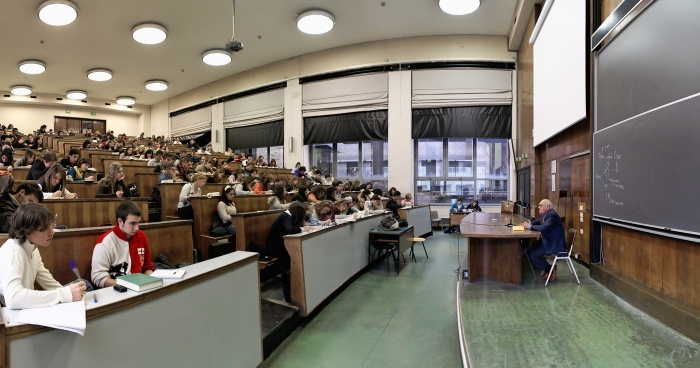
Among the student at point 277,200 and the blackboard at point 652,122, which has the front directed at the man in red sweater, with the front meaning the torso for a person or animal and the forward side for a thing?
the blackboard

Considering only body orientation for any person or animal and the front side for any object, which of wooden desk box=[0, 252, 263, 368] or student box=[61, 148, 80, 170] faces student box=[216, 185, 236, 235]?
student box=[61, 148, 80, 170]

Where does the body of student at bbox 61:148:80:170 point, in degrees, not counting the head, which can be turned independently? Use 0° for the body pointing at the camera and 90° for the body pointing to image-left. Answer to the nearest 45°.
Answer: approximately 315°

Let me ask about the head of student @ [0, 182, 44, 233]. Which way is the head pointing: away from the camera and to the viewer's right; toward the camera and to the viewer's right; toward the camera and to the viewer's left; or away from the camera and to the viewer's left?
toward the camera and to the viewer's right

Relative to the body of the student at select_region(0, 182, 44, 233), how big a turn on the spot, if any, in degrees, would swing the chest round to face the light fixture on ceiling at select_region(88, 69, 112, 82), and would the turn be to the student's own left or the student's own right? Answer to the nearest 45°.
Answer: approximately 90° to the student's own left

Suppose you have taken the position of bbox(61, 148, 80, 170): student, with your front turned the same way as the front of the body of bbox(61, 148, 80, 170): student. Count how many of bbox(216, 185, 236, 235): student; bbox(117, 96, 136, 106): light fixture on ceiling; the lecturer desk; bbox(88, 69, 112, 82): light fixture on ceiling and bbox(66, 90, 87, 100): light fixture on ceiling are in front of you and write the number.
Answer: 2

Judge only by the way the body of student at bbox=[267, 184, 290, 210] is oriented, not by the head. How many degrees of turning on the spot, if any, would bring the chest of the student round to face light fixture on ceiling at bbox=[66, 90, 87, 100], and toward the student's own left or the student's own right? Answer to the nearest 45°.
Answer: approximately 135° to the student's own left

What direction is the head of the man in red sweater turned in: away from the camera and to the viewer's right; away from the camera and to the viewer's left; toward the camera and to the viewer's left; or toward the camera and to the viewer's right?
toward the camera and to the viewer's right

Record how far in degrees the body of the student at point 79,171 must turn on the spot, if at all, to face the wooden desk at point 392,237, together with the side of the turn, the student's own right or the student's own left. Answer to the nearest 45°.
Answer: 0° — they already face it

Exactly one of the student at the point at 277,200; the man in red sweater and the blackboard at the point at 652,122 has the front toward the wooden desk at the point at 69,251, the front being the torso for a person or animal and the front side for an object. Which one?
the blackboard

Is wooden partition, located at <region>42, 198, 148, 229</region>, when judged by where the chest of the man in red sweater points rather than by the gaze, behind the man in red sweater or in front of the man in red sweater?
behind

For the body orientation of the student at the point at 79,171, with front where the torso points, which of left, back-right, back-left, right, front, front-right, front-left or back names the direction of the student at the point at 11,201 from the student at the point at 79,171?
front-right
